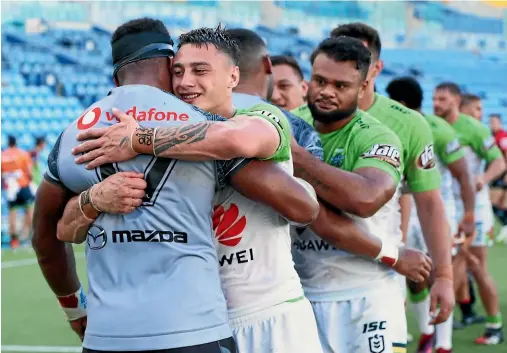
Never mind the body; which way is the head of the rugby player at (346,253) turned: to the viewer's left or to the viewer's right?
to the viewer's left

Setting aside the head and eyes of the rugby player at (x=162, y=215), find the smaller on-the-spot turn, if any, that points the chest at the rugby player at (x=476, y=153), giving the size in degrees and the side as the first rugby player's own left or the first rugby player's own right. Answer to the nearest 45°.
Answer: approximately 45° to the first rugby player's own right

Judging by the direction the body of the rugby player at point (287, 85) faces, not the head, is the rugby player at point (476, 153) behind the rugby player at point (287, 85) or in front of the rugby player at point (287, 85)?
behind

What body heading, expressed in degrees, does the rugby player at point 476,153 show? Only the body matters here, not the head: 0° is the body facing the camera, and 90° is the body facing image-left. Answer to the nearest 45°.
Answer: approximately 45°

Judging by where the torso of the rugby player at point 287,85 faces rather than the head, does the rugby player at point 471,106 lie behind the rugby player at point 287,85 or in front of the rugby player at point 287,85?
behind

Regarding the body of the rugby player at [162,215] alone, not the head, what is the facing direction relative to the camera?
away from the camera
